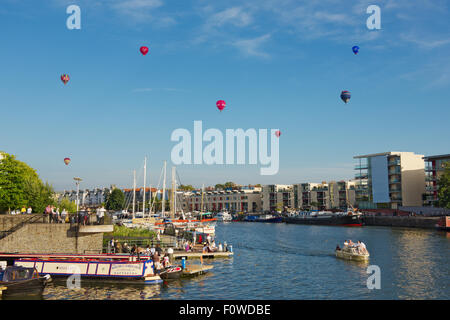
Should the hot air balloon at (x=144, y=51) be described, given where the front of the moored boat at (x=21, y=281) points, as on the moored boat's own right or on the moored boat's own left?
on the moored boat's own left

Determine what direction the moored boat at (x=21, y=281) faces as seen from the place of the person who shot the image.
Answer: facing to the right of the viewer

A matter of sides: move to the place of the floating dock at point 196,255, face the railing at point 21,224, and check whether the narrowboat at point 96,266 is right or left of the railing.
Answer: left

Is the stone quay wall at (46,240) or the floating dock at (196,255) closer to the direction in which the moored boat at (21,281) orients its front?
the floating dock

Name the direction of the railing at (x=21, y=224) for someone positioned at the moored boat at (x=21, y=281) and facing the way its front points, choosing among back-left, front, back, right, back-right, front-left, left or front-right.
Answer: left

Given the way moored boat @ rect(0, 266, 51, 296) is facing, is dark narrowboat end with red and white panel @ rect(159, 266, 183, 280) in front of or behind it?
in front

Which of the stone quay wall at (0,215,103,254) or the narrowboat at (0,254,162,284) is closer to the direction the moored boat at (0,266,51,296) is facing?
the narrowboat
